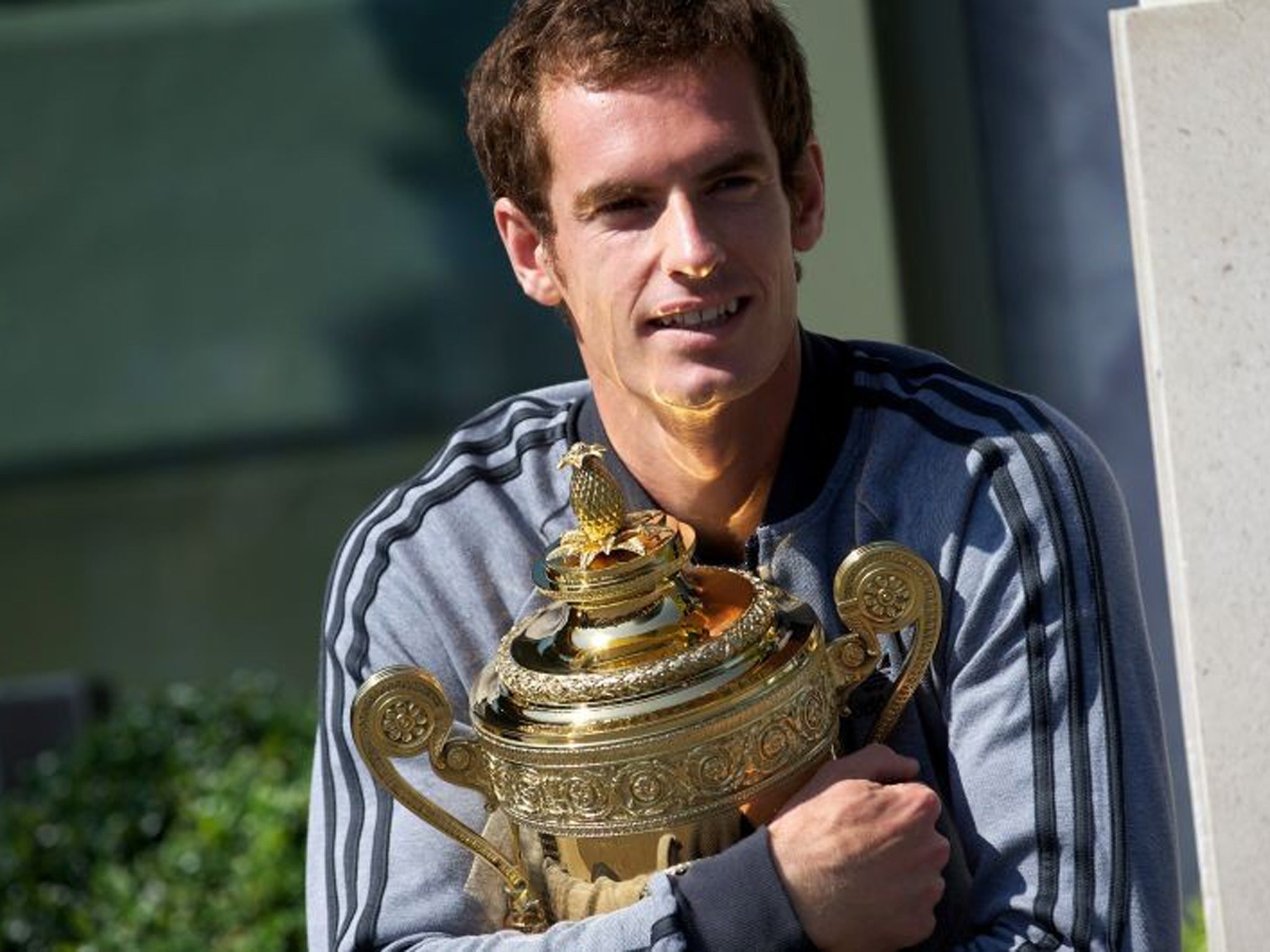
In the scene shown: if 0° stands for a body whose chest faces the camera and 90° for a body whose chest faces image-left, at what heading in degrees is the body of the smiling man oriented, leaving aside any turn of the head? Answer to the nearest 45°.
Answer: approximately 0°

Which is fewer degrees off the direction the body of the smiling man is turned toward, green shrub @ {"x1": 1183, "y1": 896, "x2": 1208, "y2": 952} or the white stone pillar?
the white stone pillar

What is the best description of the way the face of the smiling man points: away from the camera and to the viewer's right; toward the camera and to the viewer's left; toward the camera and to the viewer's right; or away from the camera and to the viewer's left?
toward the camera and to the viewer's right

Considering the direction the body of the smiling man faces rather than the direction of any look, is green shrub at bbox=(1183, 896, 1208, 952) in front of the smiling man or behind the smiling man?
behind

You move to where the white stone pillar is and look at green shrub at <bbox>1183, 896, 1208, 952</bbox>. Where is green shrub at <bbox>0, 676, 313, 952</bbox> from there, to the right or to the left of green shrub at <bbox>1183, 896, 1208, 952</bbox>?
left
